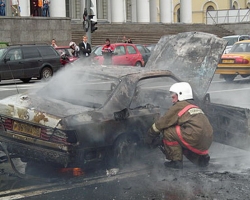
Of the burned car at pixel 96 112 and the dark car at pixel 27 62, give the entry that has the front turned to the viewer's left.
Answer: the dark car

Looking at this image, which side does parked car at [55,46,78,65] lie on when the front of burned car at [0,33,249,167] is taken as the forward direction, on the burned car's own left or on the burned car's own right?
on the burned car's own left

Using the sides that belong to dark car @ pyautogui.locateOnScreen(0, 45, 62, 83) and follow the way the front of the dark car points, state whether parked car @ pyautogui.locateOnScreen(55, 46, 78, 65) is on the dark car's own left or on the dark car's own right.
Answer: on the dark car's own right

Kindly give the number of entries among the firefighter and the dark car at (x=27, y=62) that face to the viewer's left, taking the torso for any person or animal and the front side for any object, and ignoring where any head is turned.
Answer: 2

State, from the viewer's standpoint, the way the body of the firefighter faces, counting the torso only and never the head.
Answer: to the viewer's left

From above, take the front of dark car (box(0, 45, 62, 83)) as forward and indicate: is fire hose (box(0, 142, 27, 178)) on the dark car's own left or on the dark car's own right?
on the dark car's own left

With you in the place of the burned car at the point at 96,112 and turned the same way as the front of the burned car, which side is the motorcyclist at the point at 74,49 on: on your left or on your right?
on your left

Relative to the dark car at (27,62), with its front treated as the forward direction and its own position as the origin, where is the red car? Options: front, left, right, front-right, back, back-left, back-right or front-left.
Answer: back-right

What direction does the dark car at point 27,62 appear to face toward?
to the viewer's left

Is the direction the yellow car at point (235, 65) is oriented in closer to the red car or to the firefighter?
the red car

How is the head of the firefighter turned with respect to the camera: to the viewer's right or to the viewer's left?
to the viewer's left
